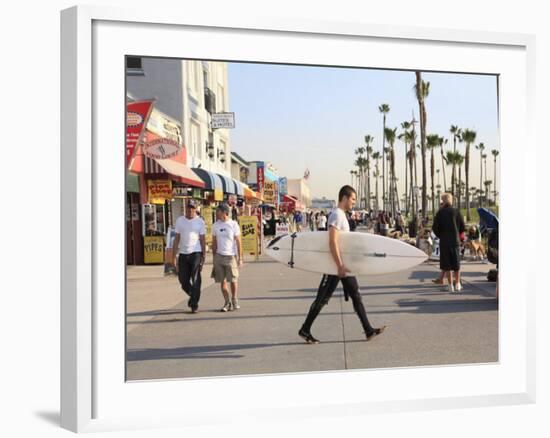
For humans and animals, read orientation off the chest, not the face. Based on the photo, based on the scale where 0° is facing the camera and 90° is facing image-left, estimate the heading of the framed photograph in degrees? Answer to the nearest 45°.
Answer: approximately 315°
